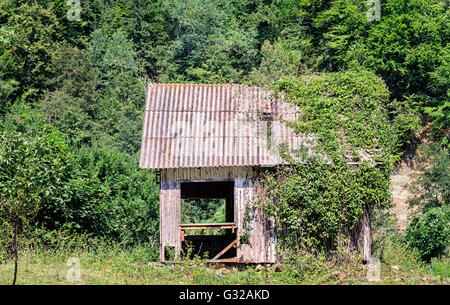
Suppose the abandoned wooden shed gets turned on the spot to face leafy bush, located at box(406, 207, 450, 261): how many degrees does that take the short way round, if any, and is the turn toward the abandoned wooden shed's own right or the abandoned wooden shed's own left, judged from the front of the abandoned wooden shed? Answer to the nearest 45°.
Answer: approximately 135° to the abandoned wooden shed's own left

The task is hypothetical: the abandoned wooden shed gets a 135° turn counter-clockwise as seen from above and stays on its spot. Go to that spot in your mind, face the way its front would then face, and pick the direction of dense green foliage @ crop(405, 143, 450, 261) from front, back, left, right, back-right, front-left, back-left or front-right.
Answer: front

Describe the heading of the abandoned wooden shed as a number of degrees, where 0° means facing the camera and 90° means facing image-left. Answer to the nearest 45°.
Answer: approximately 0°
